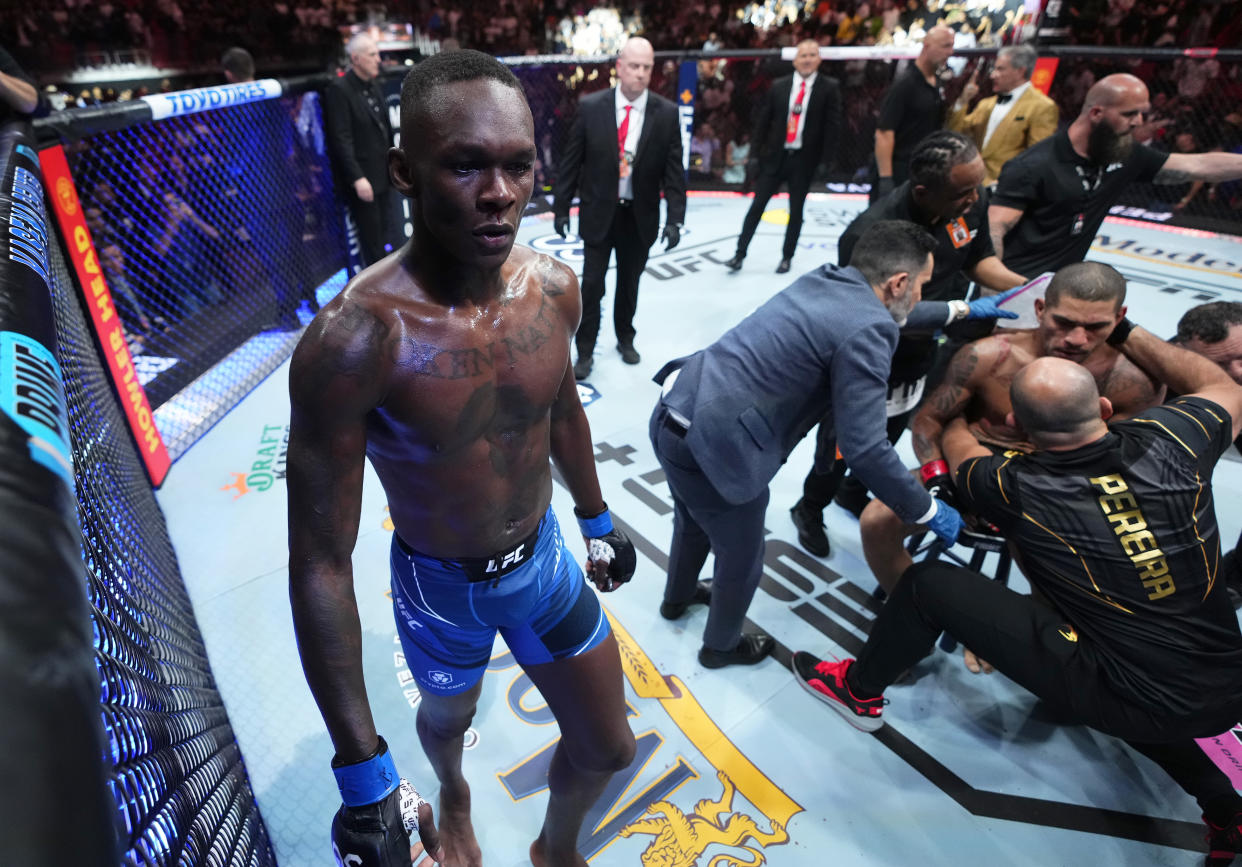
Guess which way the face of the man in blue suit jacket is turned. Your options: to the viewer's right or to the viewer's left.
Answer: to the viewer's right

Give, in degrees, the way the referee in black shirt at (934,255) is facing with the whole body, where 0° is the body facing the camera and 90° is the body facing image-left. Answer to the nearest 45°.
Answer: approximately 315°

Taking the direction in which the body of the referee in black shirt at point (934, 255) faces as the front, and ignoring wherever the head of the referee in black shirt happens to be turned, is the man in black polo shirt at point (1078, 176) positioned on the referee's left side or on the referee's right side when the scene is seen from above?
on the referee's left side

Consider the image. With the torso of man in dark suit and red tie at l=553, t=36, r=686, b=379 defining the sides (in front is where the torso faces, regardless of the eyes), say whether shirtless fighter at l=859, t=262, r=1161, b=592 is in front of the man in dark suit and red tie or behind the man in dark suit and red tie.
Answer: in front

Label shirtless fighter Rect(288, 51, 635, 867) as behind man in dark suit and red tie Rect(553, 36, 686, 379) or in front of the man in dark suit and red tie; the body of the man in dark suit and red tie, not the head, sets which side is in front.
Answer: in front

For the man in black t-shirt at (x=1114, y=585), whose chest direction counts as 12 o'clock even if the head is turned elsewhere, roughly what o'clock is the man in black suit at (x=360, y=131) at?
The man in black suit is roughly at 11 o'clock from the man in black t-shirt.

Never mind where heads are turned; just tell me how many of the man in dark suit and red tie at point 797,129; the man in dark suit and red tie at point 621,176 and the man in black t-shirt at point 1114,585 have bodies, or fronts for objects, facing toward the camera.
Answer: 2

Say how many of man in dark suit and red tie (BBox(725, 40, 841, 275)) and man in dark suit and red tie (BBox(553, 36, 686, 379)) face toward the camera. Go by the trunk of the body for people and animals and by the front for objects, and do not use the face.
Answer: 2

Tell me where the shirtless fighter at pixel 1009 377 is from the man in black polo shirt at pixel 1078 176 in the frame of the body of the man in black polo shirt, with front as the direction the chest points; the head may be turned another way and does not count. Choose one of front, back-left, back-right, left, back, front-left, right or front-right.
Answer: front-right

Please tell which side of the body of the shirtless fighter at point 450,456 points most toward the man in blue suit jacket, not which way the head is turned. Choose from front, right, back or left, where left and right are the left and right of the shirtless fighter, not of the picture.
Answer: left

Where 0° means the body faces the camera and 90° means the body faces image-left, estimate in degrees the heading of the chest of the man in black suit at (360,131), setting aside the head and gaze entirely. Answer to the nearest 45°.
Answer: approximately 315°

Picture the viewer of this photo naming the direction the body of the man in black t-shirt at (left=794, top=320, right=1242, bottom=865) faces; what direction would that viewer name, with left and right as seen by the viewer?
facing away from the viewer and to the left of the viewer

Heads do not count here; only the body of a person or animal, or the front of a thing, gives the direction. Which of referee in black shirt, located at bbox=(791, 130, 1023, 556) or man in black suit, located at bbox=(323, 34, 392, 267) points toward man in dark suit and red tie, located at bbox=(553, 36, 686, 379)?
the man in black suit
